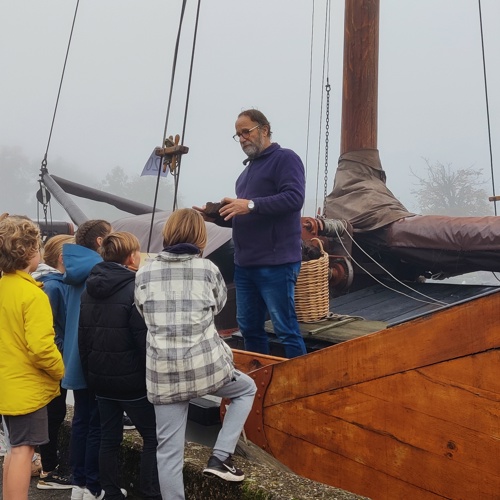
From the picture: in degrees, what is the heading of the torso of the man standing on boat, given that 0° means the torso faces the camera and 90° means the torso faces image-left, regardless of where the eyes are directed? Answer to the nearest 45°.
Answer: approximately 45°

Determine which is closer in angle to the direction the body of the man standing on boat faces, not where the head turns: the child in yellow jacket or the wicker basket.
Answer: the child in yellow jacket

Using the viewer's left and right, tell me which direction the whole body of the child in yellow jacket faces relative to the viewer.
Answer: facing away from the viewer and to the right of the viewer

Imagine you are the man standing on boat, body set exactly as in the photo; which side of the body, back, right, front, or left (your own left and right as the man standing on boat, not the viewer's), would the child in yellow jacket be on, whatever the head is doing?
front

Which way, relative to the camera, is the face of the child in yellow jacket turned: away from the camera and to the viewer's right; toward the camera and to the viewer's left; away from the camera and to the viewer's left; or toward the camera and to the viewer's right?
away from the camera and to the viewer's right

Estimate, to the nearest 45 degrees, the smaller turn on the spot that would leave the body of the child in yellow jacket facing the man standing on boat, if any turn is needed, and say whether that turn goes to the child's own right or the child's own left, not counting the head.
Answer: approximately 45° to the child's own right

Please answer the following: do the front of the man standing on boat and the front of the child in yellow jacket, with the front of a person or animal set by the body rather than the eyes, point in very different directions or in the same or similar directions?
very different directions
